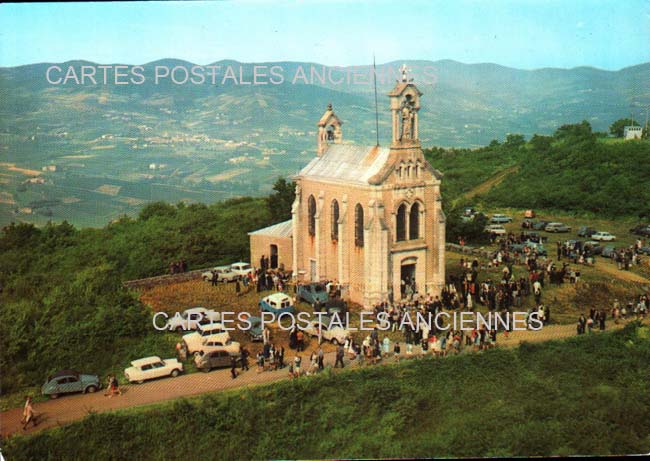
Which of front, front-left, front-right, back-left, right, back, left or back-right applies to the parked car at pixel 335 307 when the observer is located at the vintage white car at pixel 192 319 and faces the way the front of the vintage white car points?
back-left

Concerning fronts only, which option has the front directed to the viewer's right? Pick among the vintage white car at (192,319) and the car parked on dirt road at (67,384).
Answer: the car parked on dirt road

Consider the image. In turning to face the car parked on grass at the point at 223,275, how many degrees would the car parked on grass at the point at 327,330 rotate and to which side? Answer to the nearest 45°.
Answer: approximately 180°

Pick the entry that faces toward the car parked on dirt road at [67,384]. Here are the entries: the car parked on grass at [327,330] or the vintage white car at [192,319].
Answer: the vintage white car

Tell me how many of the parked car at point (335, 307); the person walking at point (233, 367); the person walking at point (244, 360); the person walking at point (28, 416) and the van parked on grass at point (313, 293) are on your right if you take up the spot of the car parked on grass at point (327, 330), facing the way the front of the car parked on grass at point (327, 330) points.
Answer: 3

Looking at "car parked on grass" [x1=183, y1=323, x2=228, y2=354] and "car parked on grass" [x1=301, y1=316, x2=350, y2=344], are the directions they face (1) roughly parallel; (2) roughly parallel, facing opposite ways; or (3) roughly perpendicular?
roughly perpendicular

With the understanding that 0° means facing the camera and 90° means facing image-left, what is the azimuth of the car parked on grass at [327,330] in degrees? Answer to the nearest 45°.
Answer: approximately 315°

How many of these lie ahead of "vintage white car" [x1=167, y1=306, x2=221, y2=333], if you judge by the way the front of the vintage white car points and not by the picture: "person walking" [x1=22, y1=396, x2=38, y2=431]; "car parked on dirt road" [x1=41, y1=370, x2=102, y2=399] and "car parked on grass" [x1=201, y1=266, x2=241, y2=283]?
2

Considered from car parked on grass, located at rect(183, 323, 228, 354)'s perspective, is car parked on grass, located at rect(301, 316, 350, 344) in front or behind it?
behind

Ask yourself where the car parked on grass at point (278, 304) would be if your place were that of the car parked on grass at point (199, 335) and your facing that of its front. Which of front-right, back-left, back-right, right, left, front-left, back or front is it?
back

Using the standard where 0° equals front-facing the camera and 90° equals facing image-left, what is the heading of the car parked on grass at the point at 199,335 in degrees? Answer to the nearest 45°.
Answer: approximately 45°

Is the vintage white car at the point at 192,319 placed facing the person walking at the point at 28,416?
yes

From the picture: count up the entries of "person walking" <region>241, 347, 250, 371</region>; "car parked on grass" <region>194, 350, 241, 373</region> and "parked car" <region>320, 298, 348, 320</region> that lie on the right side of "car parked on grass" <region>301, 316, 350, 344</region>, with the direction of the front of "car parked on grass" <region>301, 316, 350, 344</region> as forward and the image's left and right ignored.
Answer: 2

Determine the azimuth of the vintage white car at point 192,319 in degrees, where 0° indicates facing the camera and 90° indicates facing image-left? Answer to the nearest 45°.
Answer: approximately 45°
